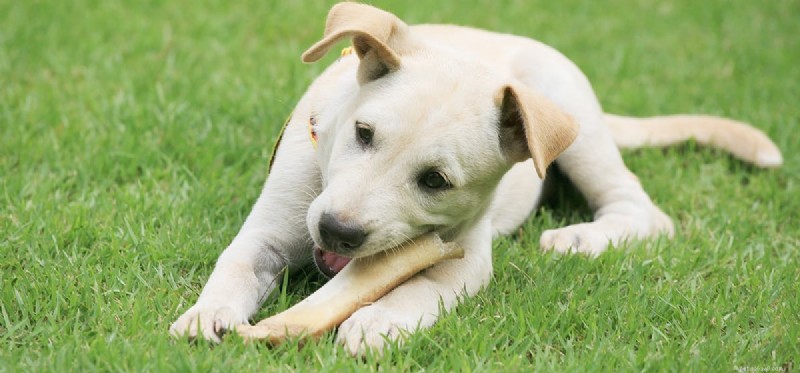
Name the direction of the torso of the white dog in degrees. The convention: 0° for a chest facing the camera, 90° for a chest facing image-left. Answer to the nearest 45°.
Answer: approximately 45°
